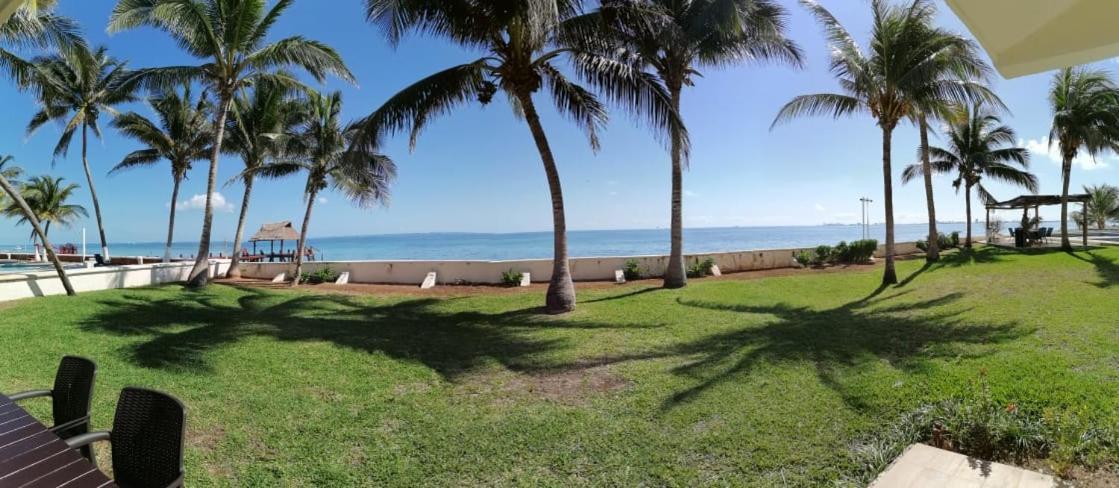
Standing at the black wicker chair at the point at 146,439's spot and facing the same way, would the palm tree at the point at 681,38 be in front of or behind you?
behind

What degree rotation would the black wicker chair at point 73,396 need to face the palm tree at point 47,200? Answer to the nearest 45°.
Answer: approximately 135° to its right

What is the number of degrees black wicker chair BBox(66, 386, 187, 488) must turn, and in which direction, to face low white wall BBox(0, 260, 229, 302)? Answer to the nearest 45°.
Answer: approximately 135° to its right

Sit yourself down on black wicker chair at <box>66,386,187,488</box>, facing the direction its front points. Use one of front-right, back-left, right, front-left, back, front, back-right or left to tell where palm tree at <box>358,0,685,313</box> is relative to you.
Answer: back

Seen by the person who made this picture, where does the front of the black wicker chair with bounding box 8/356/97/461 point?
facing the viewer and to the left of the viewer

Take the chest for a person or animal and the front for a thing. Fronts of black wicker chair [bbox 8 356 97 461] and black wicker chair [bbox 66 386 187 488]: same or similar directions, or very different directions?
same or similar directions

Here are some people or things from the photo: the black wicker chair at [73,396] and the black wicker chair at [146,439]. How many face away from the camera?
0

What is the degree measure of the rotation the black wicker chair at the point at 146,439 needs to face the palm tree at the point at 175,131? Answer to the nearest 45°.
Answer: approximately 135° to its right
